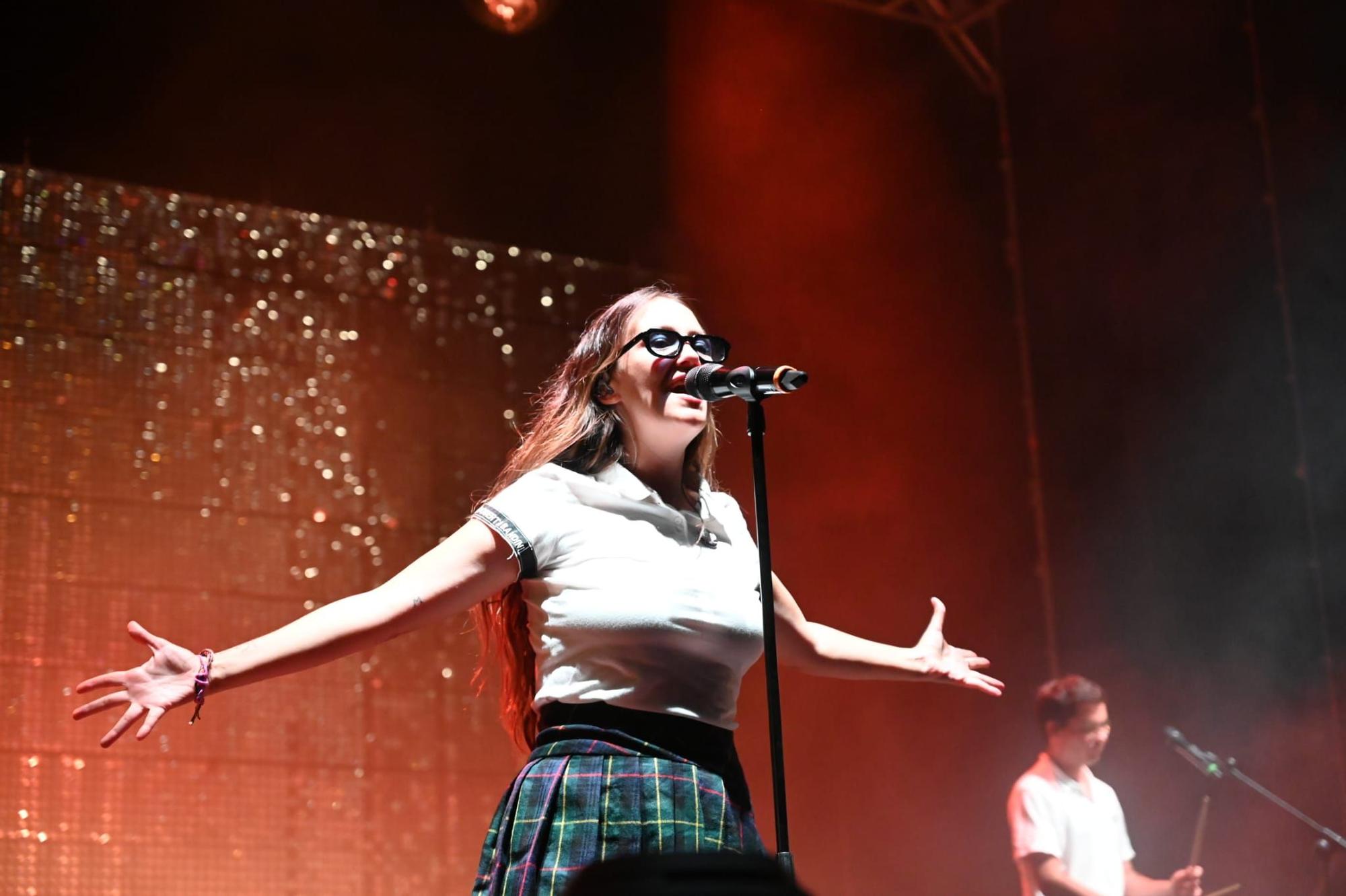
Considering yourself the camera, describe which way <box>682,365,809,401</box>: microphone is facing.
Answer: facing to the left of the viewer

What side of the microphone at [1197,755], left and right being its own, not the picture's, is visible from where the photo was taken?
left

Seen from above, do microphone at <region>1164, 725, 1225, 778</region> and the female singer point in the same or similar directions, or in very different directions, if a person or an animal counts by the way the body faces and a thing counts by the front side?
very different directions

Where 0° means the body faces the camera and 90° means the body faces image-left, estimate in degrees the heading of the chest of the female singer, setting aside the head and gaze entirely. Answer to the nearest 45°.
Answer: approximately 315°

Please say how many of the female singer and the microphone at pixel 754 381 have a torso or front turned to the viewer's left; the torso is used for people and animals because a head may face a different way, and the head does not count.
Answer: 1

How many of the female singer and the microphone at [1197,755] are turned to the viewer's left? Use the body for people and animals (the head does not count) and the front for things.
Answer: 1

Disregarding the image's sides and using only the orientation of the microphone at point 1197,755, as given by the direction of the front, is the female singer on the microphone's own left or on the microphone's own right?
on the microphone's own left

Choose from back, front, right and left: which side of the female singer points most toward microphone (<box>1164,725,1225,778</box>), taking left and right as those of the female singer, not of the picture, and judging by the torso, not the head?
left

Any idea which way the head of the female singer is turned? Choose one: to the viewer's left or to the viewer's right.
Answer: to the viewer's right

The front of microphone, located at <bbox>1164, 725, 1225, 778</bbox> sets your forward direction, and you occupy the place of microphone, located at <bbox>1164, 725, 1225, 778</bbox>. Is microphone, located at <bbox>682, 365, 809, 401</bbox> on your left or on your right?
on your left

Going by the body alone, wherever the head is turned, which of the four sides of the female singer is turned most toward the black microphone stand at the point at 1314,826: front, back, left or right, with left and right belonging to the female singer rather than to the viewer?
left
